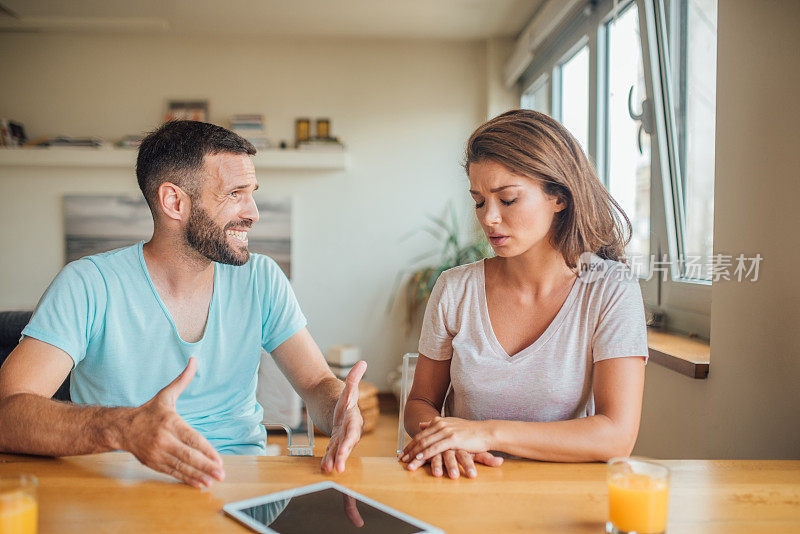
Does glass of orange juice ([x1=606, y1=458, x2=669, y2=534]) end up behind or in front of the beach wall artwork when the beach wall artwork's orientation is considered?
in front

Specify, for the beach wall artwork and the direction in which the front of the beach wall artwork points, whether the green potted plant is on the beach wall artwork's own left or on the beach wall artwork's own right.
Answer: on the beach wall artwork's own left

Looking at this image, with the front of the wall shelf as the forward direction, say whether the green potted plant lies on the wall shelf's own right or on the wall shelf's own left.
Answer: on the wall shelf's own left

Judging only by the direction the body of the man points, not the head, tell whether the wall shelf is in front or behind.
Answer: behind

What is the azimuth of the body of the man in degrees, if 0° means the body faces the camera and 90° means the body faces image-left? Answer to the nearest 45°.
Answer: approximately 315°

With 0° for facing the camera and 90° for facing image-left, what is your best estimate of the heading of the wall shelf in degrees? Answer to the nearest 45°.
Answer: approximately 0°

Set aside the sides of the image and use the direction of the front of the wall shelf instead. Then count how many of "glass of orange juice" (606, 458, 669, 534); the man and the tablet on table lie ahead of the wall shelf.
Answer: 3

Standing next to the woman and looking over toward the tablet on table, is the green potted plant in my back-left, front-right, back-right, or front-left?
back-right

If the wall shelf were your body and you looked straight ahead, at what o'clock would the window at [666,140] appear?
The window is roughly at 11 o'clock from the wall shelf.

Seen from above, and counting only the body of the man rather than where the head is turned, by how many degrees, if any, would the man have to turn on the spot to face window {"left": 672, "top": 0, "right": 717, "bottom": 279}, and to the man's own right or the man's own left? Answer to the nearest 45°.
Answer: approximately 45° to the man's own left

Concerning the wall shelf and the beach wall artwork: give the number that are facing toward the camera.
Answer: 2
